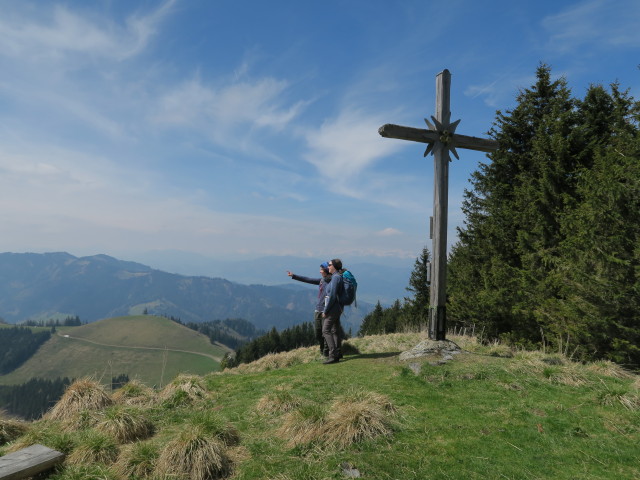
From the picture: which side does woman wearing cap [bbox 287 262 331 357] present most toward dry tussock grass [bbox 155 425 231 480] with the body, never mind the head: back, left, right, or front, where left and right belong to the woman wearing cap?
left

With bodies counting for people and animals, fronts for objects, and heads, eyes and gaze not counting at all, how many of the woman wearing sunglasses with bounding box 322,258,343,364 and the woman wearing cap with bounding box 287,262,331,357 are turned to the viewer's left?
2

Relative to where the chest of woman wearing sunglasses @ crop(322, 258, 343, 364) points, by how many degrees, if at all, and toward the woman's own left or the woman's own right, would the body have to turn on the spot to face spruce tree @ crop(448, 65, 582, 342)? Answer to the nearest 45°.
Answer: approximately 135° to the woman's own right

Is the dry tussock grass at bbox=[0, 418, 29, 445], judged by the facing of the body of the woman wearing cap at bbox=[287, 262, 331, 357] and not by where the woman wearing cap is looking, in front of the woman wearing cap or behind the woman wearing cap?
in front

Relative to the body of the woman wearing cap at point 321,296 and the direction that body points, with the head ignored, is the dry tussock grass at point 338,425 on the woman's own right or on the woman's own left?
on the woman's own left

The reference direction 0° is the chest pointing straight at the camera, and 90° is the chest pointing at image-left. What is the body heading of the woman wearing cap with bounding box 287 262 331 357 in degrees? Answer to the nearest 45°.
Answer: approximately 90°

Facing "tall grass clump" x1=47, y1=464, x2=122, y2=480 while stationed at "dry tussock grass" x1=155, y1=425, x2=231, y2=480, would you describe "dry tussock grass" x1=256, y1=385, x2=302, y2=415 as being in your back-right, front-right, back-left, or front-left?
back-right

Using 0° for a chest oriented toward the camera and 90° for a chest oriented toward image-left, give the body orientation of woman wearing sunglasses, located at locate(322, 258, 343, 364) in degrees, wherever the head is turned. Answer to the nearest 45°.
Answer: approximately 90°

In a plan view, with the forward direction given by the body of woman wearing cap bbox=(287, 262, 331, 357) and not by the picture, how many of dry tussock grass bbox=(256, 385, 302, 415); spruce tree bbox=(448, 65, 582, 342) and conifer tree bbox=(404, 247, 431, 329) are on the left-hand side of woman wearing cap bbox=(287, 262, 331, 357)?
1

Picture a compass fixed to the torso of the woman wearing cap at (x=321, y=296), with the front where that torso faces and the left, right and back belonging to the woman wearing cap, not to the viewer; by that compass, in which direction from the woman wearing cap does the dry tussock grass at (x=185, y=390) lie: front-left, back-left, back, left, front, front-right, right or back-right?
front-left

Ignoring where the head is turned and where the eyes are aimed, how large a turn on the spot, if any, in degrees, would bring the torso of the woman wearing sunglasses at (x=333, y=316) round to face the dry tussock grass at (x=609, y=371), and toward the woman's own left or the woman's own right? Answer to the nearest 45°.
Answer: approximately 180°

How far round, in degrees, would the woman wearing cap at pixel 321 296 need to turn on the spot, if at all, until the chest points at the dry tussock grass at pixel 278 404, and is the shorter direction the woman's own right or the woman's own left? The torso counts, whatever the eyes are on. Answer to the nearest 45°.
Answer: approximately 90° to the woman's own left
